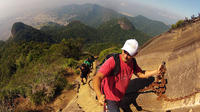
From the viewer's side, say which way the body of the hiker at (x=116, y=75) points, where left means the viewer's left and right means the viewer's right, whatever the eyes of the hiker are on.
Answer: facing the viewer and to the right of the viewer
